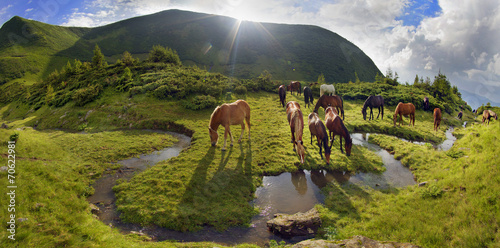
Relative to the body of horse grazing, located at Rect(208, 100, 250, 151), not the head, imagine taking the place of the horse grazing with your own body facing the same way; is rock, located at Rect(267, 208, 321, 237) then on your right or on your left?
on your left

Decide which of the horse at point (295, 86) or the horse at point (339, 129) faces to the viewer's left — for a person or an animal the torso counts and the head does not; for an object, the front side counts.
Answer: the horse at point (295, 86)

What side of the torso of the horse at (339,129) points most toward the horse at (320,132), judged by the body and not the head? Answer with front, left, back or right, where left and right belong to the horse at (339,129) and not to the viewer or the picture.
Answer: right

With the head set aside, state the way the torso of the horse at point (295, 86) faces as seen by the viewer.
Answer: to the viewer's left

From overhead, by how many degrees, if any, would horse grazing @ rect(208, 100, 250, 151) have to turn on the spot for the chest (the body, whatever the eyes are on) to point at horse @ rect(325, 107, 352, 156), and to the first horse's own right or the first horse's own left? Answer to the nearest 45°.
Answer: approximately 135° to the first horse's own left

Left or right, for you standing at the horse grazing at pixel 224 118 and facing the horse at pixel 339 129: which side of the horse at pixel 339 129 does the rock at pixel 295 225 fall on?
right

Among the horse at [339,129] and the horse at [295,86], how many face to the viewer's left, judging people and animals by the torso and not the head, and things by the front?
1

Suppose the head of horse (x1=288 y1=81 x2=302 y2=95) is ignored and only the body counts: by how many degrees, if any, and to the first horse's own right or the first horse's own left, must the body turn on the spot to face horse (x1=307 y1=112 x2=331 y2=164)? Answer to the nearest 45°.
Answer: approximately 90° to the first horse's own left
